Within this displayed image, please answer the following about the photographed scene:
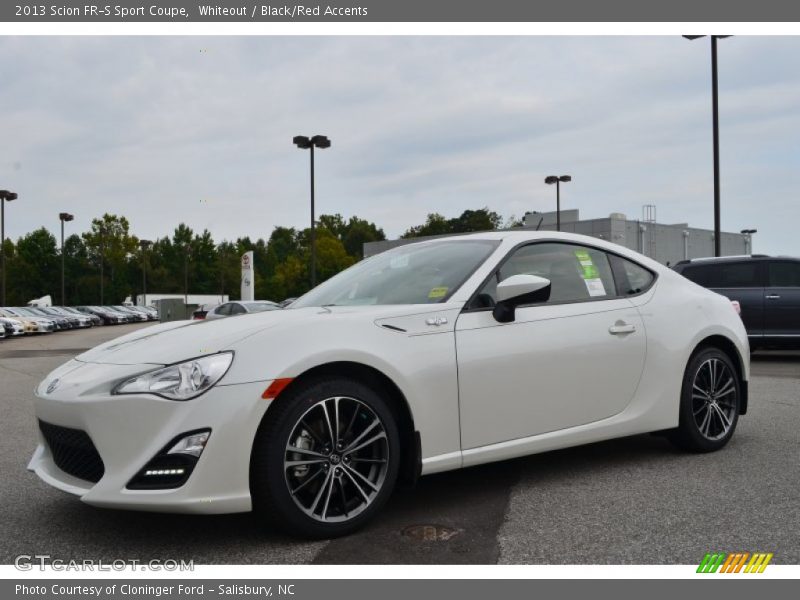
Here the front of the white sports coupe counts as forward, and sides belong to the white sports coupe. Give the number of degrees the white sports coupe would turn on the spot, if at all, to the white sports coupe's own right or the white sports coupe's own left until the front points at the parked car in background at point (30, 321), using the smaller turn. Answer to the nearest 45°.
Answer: approximately 90° to the white sports coupe's own right

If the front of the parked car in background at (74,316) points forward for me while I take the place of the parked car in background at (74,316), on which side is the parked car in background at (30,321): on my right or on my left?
on my right

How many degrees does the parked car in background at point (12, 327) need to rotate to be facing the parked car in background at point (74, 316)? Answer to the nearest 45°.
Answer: approximately 135° to its left

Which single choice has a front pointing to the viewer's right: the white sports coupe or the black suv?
the black suv

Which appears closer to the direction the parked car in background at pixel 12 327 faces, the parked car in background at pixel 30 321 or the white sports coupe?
the white sports coupe
